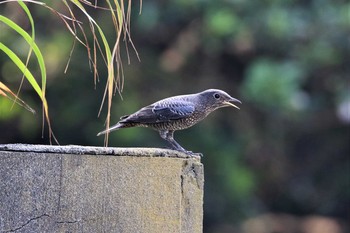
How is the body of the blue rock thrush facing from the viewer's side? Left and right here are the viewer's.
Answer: facing to the right of the viewer
